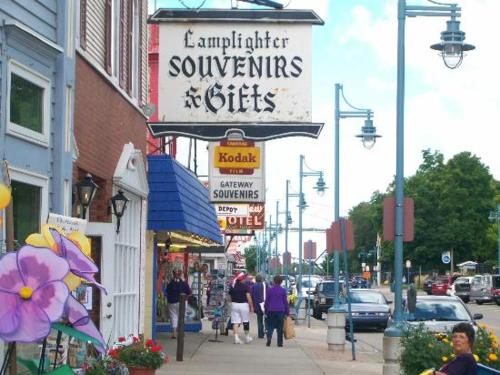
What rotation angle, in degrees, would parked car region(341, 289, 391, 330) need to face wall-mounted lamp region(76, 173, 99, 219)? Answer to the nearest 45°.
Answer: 0° — it already faces it

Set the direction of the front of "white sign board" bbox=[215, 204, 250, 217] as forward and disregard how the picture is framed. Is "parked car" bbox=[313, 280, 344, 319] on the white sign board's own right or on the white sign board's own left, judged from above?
on the white sign board's own left

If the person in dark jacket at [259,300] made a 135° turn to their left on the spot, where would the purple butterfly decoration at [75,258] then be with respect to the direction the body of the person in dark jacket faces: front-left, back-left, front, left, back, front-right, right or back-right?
front-left

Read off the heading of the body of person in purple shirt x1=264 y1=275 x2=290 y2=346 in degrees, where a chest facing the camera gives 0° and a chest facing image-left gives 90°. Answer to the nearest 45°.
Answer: approximately 180°

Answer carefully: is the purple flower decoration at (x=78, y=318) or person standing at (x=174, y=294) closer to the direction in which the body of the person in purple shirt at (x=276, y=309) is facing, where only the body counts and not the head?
the person standing

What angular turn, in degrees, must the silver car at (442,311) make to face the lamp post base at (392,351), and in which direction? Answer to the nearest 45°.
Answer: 0° — it already faces it

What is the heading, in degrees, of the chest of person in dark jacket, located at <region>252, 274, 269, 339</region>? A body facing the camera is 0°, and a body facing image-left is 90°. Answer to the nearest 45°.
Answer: approximately 180°

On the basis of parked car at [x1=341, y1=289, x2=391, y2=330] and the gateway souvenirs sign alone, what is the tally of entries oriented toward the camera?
2
